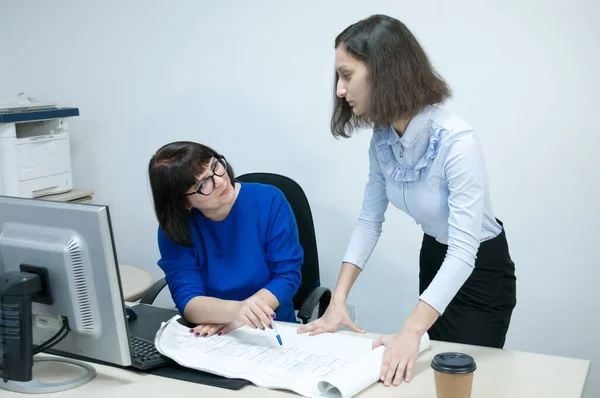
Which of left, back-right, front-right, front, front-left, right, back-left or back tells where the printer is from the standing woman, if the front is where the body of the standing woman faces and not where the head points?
right

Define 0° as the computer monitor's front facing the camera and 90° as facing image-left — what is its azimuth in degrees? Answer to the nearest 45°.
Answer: approximately 225°

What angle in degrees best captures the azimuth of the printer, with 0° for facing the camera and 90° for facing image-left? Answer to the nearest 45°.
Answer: approximately 315°

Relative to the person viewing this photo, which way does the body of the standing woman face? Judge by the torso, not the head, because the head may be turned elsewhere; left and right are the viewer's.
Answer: facing the viewer and to the left of the viewer

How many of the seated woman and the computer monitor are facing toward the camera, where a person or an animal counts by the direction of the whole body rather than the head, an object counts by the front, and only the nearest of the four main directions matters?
1

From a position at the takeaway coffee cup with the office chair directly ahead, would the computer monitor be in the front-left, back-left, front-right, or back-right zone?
front-left

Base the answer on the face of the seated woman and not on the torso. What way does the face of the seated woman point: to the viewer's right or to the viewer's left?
to the viewer's right

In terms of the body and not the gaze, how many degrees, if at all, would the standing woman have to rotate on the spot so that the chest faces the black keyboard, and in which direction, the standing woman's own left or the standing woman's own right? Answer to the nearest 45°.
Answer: approximately 45° to the standing woman's own right

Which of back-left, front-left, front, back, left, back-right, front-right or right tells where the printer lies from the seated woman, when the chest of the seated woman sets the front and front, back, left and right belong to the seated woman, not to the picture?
back-right

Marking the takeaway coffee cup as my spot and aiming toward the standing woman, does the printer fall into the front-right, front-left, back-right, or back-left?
front-left

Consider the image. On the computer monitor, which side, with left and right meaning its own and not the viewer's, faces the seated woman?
front

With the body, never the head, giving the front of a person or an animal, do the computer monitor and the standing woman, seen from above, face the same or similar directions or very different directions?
very different directions

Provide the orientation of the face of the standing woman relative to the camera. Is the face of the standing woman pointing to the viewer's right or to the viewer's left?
to the viewer's left

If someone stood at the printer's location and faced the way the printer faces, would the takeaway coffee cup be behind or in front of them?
in front

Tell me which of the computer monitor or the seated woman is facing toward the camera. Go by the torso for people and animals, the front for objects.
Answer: the seated woman

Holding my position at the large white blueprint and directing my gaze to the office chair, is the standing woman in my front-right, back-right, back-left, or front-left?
front-right

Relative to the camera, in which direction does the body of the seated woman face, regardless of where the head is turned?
toward the camera
